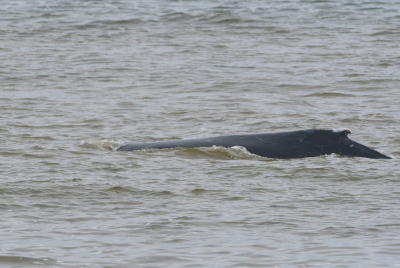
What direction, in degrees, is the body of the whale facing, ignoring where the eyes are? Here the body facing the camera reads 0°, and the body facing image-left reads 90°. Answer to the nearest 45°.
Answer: approximately 90°
